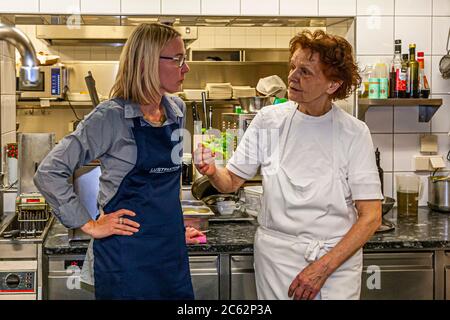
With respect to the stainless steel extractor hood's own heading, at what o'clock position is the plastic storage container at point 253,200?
The plastic storage container is roughly at 11 o'clock from the stainless steel extractor hood.

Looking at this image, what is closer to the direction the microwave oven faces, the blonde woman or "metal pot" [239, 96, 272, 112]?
the blonde woman

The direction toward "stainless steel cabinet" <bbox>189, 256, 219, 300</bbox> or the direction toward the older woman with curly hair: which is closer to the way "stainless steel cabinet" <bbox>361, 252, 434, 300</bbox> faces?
the older woman with curly hair

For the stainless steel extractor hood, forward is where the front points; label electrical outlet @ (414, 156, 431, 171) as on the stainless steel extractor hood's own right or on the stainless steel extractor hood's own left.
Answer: on the stainless steel extractor hood's own left

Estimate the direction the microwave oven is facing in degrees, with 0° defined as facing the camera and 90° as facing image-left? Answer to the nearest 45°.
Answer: approximately 0°

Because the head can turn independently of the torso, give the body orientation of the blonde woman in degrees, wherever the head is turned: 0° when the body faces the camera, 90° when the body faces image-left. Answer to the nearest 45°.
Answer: approximately 315°

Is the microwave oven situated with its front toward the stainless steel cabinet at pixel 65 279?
yes

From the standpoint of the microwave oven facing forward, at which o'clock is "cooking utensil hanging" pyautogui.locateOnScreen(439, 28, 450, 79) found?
The cooking utensil hanging is roughly at 10 o'clock from the microwave oven.

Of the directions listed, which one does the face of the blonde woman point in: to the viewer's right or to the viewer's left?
to the viewer's right

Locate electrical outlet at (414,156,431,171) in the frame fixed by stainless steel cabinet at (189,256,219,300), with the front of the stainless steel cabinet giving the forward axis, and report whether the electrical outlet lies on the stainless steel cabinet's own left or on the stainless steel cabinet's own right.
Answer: on the stainless steel cabinet's own left

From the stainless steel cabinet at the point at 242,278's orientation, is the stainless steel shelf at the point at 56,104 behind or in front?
behind
